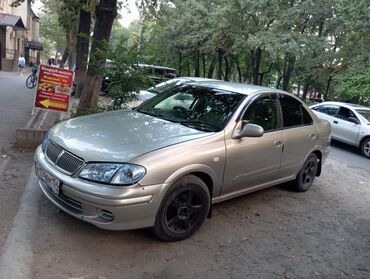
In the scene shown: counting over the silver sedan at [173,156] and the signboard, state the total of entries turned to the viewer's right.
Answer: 0

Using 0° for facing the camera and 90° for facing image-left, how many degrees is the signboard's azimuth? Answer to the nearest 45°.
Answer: approximately 0°

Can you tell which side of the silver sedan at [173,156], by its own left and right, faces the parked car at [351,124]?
back

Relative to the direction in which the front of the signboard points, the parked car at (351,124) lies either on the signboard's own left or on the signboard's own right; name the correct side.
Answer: on the signboard's own left

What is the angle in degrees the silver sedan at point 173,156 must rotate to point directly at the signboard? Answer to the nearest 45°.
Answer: approximately 90° to its right

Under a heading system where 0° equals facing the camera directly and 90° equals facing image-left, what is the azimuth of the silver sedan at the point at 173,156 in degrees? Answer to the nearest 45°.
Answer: approximately 45°

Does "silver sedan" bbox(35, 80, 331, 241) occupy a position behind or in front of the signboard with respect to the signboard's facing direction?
in front
